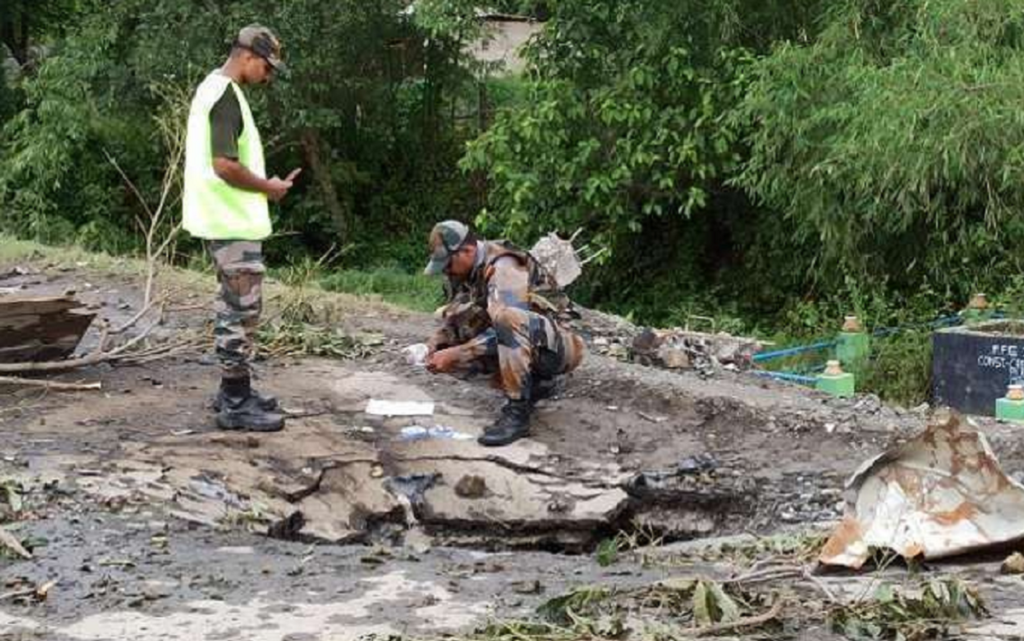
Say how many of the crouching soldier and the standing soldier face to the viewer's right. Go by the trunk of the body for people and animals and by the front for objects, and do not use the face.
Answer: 1

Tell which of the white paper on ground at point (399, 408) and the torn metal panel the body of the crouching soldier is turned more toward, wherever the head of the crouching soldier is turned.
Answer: the white paper on ground

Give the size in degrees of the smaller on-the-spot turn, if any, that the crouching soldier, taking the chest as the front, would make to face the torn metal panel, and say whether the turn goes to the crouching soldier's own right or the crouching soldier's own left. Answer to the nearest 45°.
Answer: approximately 135° to the crouching soldier's own left

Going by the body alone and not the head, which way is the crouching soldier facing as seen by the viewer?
to the viewer's left

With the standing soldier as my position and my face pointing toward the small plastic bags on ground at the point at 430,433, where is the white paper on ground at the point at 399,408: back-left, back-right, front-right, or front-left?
front-left

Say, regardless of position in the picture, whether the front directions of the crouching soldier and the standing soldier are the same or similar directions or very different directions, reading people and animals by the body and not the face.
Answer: very different directions

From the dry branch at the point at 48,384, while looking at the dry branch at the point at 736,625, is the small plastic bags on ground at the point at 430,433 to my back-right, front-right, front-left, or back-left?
front-left

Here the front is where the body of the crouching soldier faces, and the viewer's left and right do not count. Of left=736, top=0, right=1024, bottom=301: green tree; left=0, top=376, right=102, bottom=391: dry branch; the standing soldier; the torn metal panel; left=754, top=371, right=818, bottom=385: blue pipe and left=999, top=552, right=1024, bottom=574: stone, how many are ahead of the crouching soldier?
2

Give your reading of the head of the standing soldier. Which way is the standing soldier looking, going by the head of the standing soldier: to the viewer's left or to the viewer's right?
to the viewer's right

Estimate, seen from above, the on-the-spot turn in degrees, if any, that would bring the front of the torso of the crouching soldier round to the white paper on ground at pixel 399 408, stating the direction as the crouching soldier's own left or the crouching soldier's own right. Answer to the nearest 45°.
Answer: approximately 45° to the crouching soldier's own right

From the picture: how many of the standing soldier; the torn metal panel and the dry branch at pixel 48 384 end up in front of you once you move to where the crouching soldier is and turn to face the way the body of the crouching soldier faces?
2

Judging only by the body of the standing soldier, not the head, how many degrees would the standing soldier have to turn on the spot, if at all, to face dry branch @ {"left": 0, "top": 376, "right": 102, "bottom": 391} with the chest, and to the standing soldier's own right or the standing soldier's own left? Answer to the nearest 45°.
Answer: approximately 135° to the standing soldier's own left

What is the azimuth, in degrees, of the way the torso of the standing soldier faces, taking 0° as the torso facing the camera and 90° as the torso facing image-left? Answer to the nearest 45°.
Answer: approximately 270°

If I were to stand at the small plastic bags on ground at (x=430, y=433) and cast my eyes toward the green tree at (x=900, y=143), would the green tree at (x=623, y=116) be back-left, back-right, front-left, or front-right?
front-left

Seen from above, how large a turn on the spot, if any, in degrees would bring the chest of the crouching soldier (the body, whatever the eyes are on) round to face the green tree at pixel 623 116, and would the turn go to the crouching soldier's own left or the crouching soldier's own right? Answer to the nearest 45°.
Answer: approximately 90° to the crouching soldier's own right
